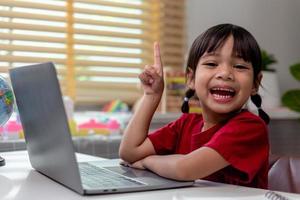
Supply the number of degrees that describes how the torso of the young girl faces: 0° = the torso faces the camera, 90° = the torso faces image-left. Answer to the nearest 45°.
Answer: approximately 45°
